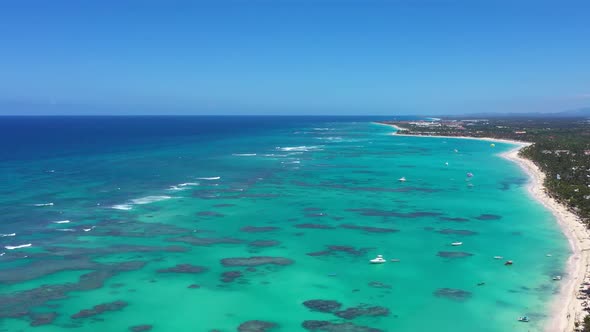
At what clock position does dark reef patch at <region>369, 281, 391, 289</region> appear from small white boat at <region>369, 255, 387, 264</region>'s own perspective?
The dark reef patch is roughly at 9 o'clock from the small white boat.

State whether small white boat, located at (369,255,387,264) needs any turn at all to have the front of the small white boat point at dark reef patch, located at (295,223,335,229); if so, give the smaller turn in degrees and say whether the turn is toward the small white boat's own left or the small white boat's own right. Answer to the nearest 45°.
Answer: approximately 45° to the small white boat's own right

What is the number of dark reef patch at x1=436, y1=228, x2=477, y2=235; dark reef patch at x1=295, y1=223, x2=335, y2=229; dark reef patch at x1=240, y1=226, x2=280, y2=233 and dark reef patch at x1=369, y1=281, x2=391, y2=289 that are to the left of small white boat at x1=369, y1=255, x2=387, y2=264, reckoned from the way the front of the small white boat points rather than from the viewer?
1

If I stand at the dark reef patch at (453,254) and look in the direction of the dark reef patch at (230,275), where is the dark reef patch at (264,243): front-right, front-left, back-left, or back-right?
front-right

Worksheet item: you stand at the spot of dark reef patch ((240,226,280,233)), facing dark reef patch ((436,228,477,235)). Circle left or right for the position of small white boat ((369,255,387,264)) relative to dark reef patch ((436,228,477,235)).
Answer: right

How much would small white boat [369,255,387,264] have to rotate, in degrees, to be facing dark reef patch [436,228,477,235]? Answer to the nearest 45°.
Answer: approximately 135° to its right

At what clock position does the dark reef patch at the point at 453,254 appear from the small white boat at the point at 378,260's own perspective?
The dark reef patch is roughly at 5 o'clock from the small white boat.

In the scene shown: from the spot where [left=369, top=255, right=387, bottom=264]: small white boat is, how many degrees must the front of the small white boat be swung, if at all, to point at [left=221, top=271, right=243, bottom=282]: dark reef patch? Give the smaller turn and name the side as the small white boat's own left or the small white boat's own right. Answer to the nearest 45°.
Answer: approximately 45° to the small white boat's own left

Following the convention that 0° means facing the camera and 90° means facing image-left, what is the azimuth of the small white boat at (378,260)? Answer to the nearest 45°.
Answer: approximately 90°

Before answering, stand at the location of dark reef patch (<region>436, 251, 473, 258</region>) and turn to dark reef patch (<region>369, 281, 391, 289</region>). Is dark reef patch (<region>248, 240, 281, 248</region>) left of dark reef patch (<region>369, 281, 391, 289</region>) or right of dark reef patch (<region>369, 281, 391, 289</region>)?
right

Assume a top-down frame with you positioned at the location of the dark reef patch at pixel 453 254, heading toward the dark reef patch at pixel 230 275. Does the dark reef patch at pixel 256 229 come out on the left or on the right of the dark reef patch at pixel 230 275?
right

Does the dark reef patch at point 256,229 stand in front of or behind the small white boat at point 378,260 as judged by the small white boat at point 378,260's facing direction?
in front

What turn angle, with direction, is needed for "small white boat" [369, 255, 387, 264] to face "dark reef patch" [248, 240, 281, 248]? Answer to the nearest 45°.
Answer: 0° — it already faces it
